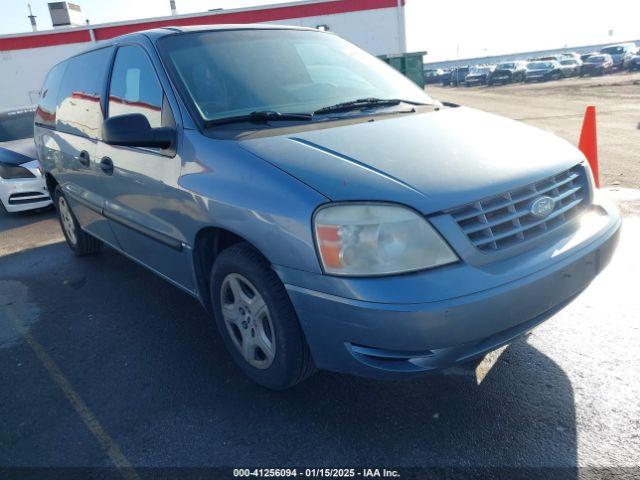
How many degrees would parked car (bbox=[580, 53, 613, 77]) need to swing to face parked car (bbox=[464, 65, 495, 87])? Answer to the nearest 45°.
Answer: approximately 45° to its right

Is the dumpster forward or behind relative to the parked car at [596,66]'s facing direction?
forward

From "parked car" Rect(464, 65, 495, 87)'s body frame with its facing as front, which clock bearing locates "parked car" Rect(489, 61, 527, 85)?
"parked car" Rect(489, 61, 527, 85) is roughly at 9 o'clock from "parked car" Rect(464, 65, 495, 87).

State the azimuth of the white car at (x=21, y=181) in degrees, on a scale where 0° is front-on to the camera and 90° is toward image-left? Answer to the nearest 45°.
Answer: approximately 315°

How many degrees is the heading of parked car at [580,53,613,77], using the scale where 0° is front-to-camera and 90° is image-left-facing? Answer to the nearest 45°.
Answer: approximately 45°

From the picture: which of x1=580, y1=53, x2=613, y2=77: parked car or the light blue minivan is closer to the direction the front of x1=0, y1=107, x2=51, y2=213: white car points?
the light blue minivan

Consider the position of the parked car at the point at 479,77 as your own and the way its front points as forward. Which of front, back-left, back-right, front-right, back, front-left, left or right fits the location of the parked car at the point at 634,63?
back-left

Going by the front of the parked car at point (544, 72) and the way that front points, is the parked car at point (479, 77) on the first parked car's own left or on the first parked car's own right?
on the first parked car's own right

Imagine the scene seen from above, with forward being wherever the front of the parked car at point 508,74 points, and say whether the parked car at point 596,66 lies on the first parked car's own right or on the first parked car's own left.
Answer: on the first parked car's own left

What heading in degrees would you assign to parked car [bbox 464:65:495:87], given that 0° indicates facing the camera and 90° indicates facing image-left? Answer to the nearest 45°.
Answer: approximately 45°
